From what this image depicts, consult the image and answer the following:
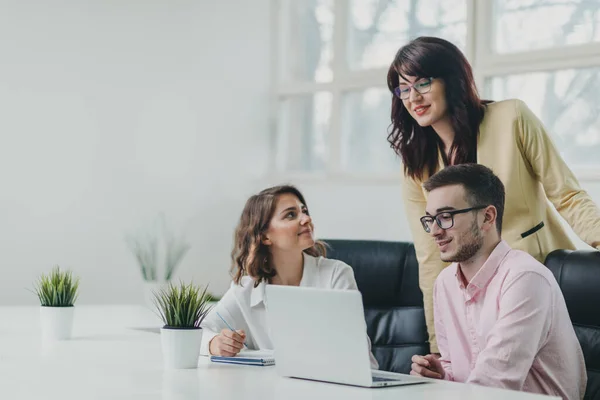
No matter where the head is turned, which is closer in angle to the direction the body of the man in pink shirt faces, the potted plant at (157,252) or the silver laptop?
the silver laptop

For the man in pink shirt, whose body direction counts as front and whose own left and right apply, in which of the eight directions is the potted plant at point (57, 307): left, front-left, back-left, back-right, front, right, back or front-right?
front-right

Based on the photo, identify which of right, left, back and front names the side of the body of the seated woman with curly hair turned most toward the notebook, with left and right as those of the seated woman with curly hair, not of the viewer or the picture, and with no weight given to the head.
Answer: front

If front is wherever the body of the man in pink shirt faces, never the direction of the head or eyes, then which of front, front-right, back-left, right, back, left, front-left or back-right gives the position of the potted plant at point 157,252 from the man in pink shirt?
right

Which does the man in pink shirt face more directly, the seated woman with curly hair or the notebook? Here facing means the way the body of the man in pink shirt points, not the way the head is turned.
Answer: the notebook

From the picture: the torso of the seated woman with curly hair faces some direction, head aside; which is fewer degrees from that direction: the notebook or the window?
the notebook

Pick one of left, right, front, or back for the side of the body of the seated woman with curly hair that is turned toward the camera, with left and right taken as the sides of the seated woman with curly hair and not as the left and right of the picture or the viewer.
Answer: front

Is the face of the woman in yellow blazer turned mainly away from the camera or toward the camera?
toward the camera

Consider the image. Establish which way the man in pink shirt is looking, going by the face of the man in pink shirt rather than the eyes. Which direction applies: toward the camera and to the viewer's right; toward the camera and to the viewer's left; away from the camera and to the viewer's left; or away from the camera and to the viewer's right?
toward the camera and to the viewer's left

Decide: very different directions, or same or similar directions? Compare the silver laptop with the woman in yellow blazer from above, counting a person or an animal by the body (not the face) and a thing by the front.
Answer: very different directions

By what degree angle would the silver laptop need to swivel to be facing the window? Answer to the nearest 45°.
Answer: approximately 45° to its left

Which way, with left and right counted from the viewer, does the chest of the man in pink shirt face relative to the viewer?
facing the viewer and to the left of the viewer

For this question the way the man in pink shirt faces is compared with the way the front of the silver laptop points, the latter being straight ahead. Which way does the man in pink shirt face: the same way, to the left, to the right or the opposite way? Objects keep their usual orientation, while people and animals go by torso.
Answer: the opposite way

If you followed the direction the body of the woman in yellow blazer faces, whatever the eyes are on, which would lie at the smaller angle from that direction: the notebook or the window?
the notebook
